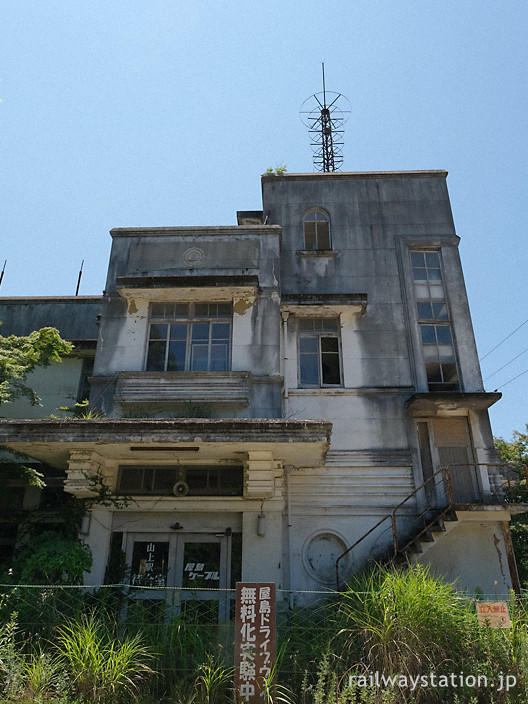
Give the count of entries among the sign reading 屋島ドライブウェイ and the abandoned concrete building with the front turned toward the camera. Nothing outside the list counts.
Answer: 2

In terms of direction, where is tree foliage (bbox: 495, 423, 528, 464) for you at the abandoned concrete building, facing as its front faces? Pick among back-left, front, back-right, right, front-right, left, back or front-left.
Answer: back-left

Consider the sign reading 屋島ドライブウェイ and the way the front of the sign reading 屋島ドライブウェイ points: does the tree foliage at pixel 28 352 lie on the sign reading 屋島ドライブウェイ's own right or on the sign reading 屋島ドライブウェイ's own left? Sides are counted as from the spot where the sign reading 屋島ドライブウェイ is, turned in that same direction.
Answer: on the sign reading 屋島ドライブウェイ's own right

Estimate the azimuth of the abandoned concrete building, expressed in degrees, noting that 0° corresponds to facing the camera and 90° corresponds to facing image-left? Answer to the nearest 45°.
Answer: approximately 0°

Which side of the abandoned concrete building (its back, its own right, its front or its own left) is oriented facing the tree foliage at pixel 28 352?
right

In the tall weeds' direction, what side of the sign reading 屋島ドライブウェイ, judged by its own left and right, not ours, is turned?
right
